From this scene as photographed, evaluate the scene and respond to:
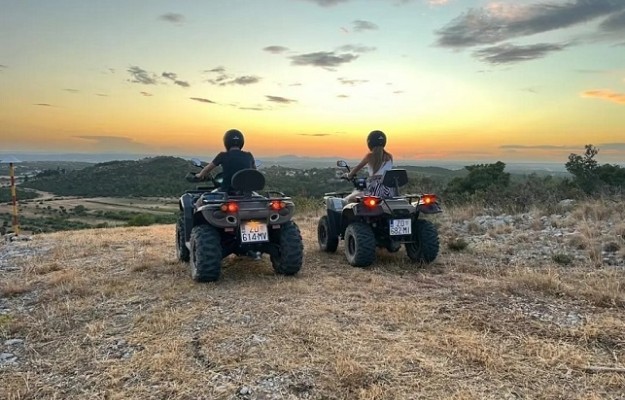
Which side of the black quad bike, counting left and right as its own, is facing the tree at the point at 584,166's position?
right

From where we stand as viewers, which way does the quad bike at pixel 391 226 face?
facing away from the viewer and to the left of the viewer

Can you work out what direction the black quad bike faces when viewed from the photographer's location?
facing away from the viewer and to the left of the viewer

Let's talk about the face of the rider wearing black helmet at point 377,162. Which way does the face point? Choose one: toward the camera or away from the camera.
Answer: away from the camera

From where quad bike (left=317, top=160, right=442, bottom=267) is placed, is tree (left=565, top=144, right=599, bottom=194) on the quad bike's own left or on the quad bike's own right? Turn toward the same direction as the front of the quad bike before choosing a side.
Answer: on the quad bike's own right

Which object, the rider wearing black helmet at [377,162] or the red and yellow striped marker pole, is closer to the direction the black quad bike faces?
the red and yellow striped marker pole

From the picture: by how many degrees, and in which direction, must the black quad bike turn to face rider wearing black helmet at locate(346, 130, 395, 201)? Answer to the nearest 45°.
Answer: approximately 90° to its right

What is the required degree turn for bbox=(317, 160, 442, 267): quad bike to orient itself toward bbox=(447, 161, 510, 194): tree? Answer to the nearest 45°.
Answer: approximately 45° to its right

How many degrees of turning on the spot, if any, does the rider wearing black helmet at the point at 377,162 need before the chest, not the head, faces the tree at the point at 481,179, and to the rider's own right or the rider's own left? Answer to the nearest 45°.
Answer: approximately 45° to the rider's own right

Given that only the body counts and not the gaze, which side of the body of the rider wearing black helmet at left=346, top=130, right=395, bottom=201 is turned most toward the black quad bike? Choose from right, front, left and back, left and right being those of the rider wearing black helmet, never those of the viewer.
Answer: left

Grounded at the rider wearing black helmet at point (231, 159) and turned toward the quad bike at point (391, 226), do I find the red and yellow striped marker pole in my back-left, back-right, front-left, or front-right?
back-left

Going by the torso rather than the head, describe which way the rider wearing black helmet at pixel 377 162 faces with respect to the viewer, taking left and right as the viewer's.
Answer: facing away from the viewer and to the left of the viewer

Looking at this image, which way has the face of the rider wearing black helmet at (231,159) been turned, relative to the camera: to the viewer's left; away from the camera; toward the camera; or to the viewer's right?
away from the camera
